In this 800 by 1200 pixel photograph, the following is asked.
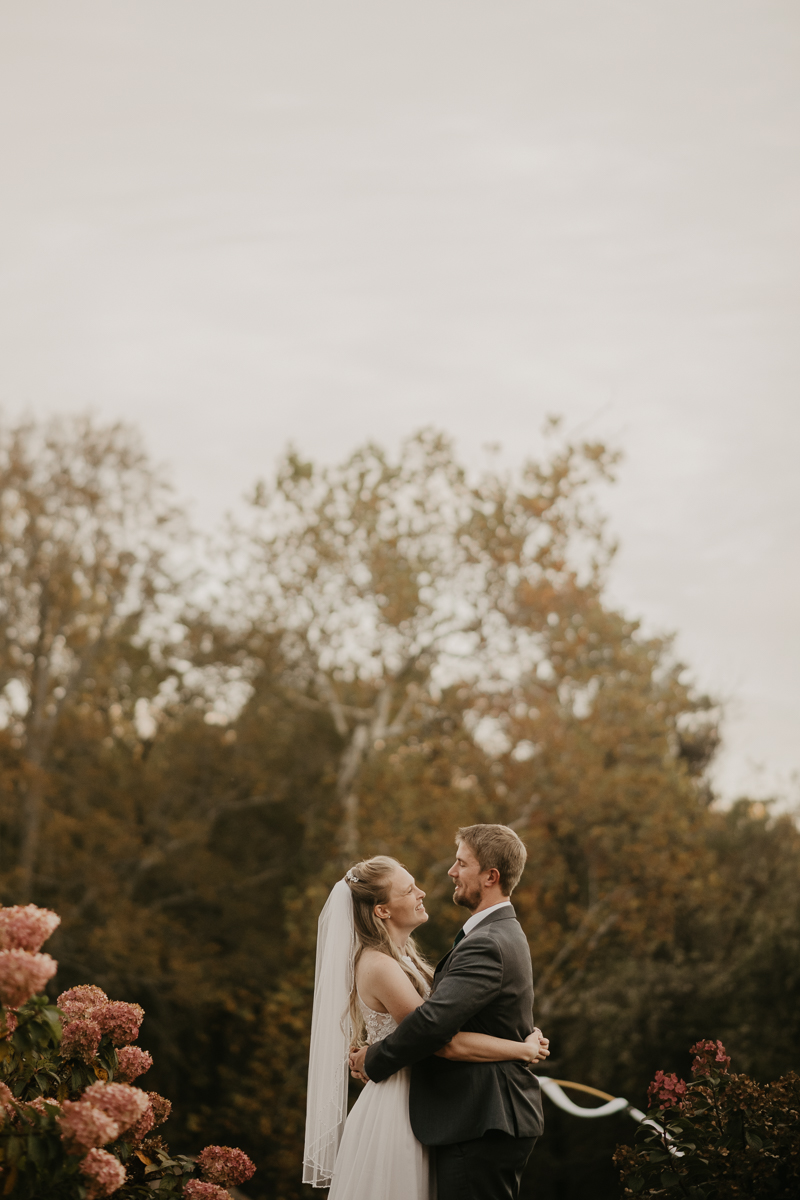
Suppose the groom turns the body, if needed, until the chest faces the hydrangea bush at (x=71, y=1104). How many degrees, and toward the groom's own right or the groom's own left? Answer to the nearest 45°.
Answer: approximately 45° to the groom's own left

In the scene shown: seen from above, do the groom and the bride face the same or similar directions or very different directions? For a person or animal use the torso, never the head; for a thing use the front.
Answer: very different directions

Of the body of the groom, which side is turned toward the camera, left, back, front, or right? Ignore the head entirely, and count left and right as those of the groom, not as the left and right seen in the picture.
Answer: left

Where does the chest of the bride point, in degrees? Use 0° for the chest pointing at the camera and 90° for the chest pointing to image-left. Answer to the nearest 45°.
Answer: approximately 270°

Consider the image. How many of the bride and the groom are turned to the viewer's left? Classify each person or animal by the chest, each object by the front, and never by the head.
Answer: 1
